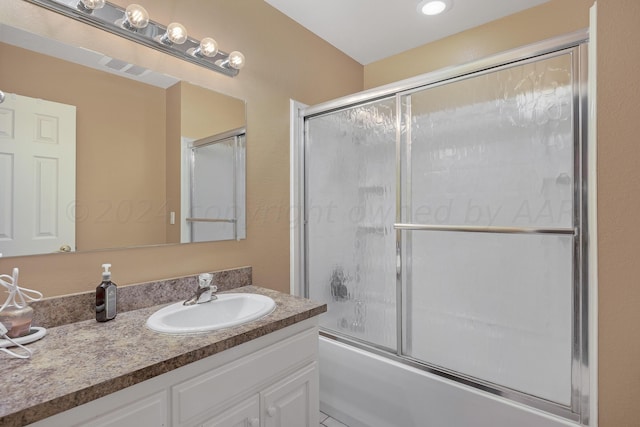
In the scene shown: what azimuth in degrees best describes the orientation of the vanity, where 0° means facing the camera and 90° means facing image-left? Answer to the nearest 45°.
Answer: approximately 315°
